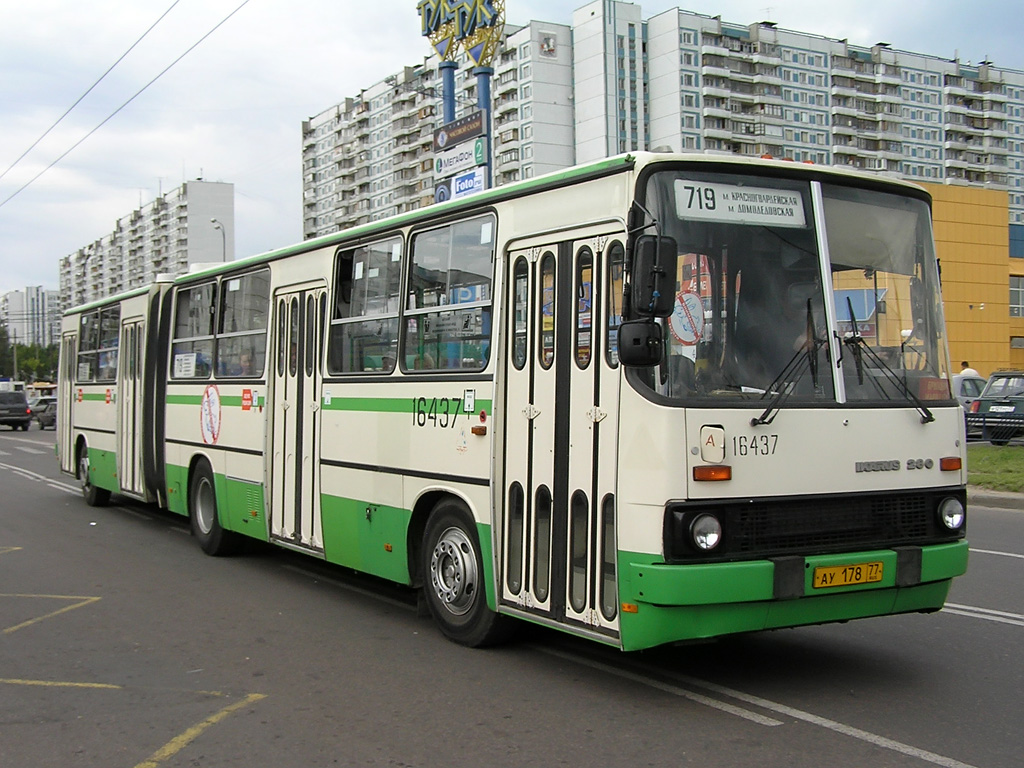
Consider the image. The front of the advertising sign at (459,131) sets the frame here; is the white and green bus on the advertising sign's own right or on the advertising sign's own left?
on the advertising sign's own left

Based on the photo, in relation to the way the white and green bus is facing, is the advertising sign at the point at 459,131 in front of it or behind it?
behind

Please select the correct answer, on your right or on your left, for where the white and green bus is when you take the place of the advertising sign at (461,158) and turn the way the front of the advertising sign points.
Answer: on your left

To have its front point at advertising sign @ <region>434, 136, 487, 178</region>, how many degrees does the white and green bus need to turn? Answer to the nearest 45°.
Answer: approximately 135° to its left

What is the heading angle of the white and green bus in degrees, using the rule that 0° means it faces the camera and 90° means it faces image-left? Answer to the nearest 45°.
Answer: approximately 315°

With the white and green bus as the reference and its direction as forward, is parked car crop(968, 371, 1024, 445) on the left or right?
on its left

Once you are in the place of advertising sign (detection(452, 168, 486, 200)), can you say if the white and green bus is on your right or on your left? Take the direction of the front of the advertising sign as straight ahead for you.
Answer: on your left
